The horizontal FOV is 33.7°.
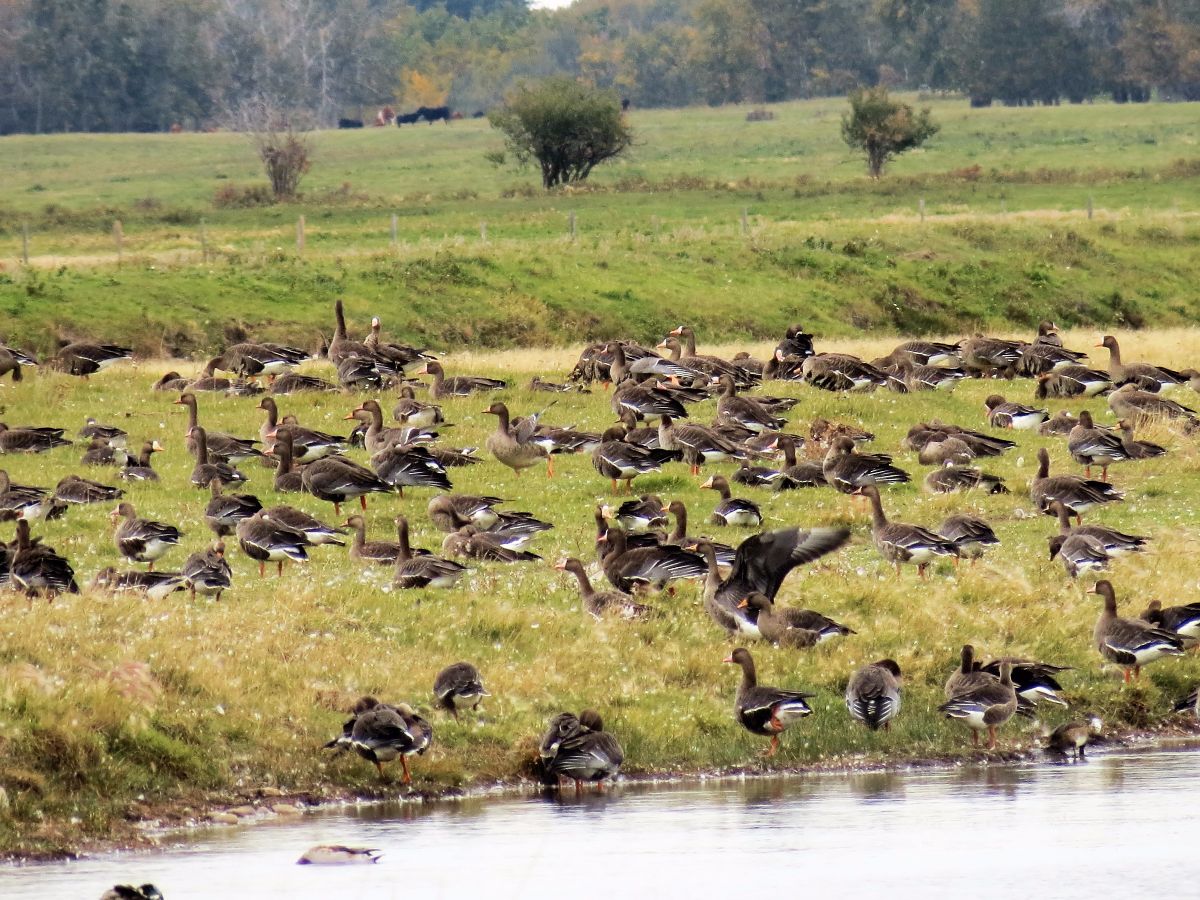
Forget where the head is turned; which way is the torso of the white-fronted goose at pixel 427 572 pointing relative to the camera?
to the viewer's left

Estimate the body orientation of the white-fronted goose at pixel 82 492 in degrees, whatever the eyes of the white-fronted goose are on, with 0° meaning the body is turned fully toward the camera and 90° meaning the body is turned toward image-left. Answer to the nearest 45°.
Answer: approximately 90°

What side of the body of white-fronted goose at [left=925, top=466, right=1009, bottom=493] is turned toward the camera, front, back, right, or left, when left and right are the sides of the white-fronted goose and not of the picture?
left

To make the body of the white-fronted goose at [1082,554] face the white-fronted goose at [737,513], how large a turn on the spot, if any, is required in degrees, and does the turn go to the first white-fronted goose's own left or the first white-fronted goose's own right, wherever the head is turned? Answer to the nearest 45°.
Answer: approximately 45° to the first white-fronted goose's own right

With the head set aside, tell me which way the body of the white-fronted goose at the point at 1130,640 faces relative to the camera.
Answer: to the viewer's left

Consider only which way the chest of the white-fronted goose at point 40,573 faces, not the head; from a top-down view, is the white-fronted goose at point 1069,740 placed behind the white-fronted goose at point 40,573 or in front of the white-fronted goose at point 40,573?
behind

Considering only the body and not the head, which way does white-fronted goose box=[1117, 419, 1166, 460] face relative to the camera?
to the viewer's left

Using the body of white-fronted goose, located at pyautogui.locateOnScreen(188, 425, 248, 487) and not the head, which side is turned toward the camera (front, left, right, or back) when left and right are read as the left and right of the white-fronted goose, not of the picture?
left

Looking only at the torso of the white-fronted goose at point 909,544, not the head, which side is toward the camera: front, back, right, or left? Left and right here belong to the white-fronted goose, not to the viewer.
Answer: left

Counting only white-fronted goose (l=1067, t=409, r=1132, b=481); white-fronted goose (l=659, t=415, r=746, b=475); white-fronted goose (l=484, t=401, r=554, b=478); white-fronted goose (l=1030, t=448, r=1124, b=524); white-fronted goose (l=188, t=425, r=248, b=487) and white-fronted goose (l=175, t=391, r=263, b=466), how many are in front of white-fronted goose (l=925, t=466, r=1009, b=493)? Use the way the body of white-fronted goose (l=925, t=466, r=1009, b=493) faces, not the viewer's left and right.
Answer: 4

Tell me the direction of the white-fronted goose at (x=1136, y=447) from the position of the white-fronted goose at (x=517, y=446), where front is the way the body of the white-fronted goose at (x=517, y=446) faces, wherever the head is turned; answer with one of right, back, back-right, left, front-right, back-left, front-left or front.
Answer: back

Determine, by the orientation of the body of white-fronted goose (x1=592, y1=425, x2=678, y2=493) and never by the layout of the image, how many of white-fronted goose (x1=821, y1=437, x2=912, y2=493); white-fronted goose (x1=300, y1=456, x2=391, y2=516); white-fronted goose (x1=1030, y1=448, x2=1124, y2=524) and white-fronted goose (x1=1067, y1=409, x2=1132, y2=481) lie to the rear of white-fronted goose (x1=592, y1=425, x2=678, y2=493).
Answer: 3

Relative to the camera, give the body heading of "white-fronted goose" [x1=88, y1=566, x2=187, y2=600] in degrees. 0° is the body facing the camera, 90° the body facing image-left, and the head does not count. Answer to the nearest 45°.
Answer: approximately 90°

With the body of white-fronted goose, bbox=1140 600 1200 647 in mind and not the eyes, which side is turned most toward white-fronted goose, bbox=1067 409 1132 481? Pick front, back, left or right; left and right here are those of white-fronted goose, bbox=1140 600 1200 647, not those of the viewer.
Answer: right
